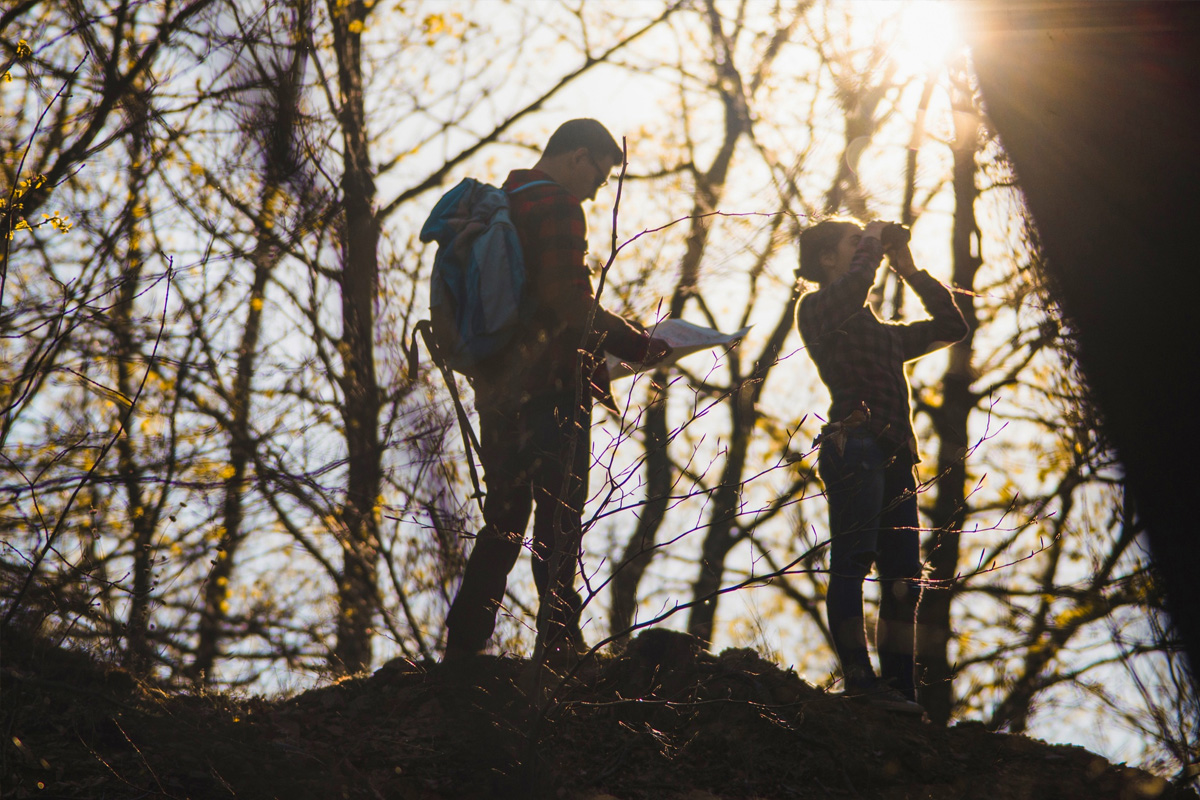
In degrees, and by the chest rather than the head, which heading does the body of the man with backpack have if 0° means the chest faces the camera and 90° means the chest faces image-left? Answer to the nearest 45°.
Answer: approximately 270°

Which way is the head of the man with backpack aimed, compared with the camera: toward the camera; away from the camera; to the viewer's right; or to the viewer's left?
to the viewer's right

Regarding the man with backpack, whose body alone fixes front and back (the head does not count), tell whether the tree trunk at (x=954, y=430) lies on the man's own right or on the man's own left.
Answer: on the man's own left

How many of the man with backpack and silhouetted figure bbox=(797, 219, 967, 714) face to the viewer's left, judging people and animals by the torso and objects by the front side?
0

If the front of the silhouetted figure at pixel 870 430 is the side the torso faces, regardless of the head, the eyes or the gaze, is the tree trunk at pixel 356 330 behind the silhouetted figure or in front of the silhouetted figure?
behind

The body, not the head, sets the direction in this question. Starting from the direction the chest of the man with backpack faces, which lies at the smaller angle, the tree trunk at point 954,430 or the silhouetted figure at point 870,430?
the silhouetted figure

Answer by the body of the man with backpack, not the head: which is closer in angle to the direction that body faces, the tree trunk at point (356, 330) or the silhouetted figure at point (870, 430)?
the silhouetted figure
